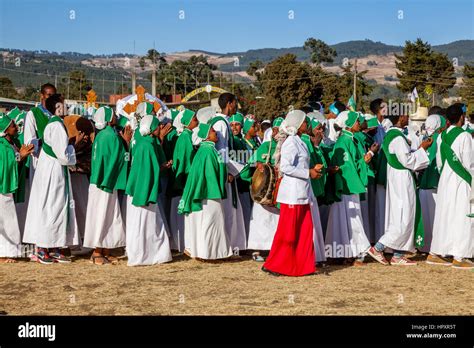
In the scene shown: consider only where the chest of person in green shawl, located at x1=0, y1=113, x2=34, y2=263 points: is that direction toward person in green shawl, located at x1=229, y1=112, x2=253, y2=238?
yes

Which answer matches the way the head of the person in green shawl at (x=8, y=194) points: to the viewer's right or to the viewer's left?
to the viewer's right

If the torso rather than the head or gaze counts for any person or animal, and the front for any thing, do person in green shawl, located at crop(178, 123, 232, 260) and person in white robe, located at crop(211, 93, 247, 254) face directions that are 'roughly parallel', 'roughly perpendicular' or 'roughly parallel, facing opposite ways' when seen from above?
roughly parallel
